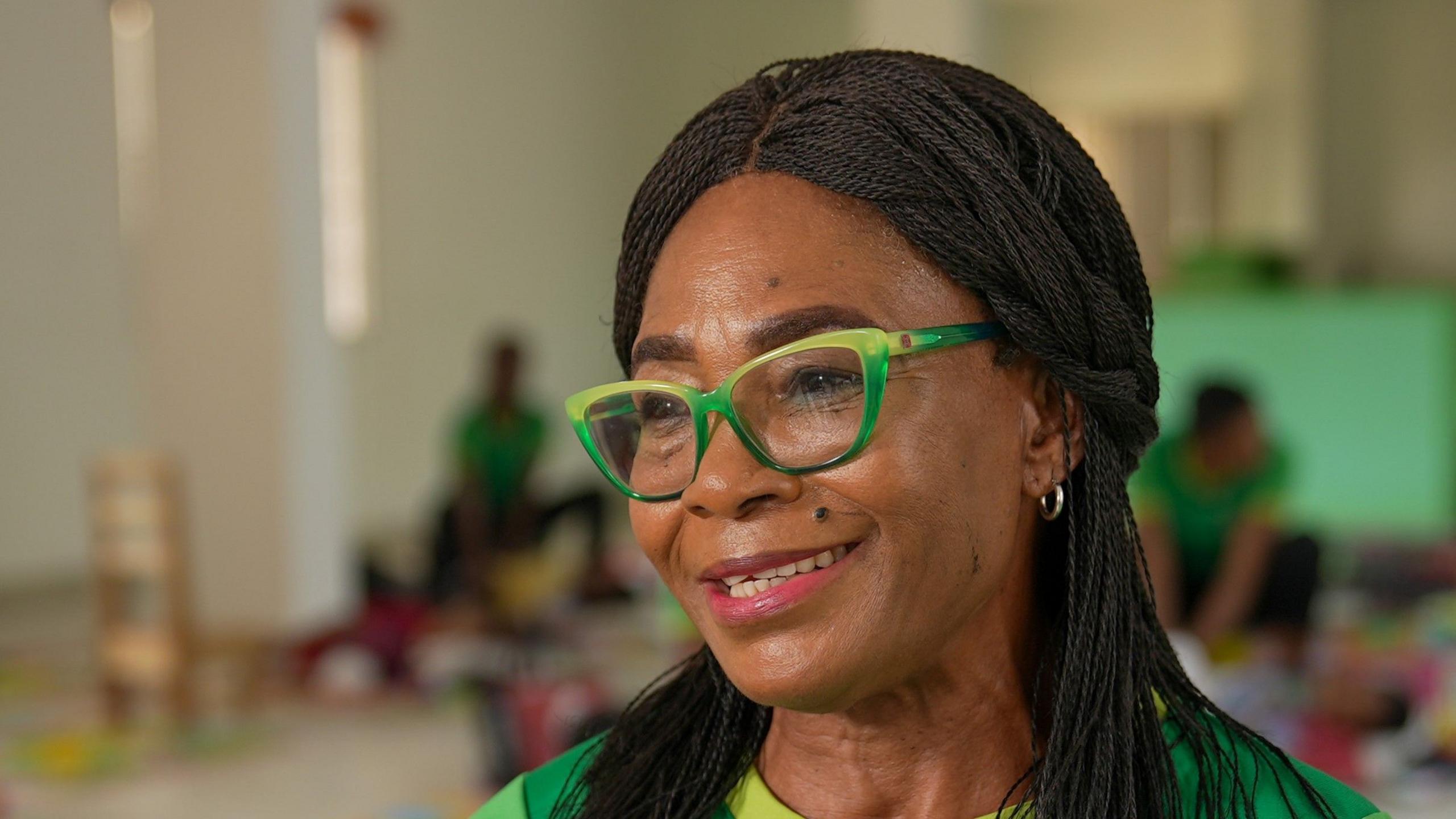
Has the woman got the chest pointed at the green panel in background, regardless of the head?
no

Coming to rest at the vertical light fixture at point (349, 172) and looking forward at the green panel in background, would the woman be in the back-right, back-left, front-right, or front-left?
front-right

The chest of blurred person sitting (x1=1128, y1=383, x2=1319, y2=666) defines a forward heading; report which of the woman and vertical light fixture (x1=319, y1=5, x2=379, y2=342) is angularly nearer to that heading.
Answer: the woman

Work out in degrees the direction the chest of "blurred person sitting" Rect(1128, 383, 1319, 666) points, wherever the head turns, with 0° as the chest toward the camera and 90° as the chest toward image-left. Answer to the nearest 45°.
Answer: approximately 0°

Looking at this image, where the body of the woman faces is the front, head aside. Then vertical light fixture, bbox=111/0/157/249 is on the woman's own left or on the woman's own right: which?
on the woman's own right

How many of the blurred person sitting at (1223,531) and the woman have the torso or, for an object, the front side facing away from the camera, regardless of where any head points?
0

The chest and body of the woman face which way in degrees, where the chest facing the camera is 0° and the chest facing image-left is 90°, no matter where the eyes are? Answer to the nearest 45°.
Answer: approximately 45°

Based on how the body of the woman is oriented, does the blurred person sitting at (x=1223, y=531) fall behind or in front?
behind

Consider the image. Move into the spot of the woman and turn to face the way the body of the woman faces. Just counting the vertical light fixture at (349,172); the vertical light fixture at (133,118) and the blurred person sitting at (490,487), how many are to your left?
0

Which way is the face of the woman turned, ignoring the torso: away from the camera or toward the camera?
toward the camera

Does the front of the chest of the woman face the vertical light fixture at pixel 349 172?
no
